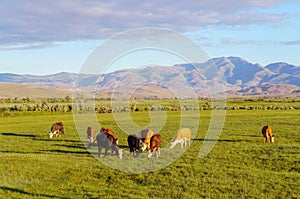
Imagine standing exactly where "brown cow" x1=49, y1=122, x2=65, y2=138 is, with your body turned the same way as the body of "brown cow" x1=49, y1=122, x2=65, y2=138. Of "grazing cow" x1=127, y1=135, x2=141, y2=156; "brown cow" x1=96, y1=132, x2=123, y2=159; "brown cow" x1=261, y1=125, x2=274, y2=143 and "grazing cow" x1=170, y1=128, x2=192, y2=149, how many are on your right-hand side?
0

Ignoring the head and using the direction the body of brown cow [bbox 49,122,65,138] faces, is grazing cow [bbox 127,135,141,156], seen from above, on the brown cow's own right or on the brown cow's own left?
on the brown cow's own left

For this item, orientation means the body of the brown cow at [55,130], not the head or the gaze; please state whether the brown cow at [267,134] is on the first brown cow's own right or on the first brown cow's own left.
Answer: on the first brown cow's own left

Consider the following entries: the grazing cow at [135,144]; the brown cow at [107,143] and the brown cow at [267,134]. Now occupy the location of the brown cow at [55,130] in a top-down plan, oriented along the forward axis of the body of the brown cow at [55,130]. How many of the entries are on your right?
0

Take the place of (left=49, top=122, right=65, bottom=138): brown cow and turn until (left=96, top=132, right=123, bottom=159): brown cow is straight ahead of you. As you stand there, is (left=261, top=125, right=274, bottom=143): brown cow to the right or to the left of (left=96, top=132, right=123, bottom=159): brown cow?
left

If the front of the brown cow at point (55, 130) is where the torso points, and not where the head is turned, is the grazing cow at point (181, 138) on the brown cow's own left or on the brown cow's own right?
on the brown cow's own left

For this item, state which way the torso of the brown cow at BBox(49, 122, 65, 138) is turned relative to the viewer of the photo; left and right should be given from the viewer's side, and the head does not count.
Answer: facing the viewer and to the left of the viewer

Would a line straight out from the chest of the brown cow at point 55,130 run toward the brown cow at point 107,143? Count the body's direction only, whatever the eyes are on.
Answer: no

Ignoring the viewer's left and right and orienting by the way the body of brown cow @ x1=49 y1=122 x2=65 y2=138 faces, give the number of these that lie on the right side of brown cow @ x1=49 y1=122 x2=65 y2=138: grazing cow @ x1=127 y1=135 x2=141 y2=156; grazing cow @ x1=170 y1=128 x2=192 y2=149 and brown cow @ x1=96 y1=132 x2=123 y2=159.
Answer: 0

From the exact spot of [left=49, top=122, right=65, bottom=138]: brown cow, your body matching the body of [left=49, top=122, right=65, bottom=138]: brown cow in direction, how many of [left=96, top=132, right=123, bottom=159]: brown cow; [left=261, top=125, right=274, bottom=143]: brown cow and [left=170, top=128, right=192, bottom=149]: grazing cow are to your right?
0
